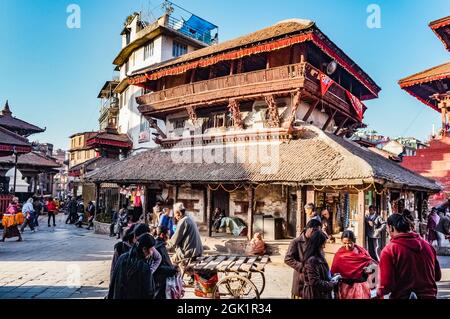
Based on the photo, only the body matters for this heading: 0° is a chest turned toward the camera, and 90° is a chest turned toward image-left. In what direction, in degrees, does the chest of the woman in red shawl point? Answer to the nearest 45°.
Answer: approximately 0°

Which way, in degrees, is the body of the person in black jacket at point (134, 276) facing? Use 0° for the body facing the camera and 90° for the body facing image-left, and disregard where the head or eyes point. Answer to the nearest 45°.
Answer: approximately 225°

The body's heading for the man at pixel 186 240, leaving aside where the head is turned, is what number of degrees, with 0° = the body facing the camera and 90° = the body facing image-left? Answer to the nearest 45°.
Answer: approximately 90°

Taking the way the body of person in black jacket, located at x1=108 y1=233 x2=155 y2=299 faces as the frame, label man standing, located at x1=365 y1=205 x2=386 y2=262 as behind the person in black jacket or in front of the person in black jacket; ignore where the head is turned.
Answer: in front

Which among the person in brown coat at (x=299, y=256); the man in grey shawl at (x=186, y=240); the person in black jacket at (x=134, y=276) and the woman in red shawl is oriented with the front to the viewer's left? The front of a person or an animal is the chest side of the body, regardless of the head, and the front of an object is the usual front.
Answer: the man in grey shawl

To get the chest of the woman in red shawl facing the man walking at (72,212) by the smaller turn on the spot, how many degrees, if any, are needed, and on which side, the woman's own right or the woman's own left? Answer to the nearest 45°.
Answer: approximately 135° to the woman's own right
